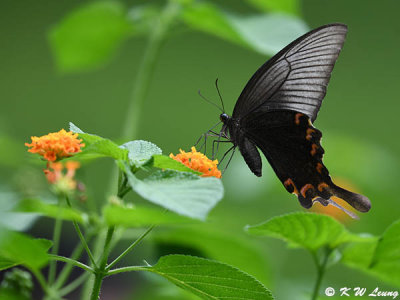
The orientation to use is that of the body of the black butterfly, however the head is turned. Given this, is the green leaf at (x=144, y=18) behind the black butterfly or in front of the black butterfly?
in front

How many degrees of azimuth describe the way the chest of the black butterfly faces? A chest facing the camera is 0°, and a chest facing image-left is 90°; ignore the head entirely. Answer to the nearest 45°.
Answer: approximately 90°

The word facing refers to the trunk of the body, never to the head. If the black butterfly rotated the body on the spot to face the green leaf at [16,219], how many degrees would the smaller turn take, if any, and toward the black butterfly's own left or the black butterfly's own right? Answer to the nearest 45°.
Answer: approximately 45° to the black butterfly's own left

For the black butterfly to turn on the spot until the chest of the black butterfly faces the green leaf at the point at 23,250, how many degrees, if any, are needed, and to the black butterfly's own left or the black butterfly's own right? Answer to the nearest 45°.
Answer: approximately 45° to the black butterfly's own left

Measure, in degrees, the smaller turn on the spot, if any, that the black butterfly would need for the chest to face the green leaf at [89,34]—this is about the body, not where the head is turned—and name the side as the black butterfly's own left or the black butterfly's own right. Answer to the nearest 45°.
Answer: approximately 45° to the black butterfly's own right

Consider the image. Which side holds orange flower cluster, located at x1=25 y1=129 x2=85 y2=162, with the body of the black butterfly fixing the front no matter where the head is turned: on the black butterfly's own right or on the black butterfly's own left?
on the black butterfly's own left

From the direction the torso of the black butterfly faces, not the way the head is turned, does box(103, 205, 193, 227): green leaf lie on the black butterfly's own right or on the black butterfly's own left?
on the black butterfly's own left
